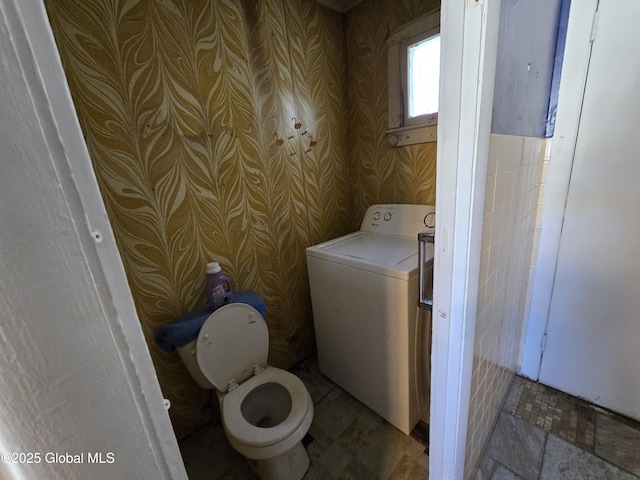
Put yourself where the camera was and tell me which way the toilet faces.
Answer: facing the viewer and to the right of the viewer

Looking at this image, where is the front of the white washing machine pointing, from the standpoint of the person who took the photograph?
facing the viewer and to the left of the viewer

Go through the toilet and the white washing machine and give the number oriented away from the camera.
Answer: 0
